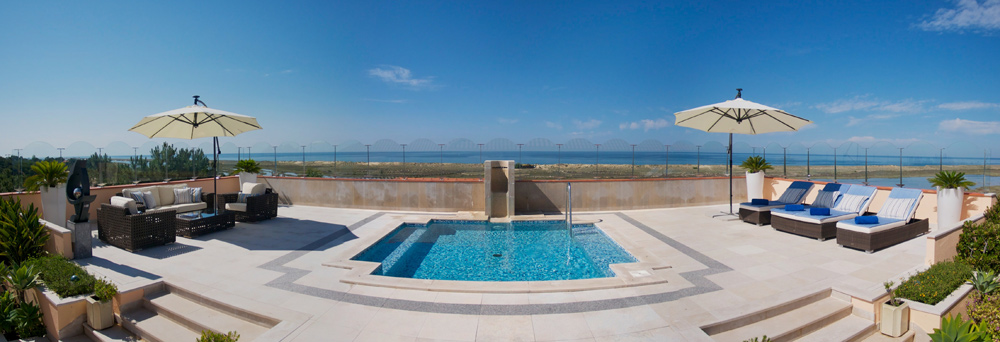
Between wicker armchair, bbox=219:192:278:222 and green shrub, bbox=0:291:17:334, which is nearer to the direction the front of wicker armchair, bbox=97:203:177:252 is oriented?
the wicker armchair

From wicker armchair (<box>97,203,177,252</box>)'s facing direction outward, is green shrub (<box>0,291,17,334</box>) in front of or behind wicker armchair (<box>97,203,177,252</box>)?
behind

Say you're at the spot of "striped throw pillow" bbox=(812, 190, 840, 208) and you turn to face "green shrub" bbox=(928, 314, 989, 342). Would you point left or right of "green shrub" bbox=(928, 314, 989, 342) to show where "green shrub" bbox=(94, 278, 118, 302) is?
right

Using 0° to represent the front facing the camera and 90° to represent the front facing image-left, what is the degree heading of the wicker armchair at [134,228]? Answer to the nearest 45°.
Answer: approximately 225°

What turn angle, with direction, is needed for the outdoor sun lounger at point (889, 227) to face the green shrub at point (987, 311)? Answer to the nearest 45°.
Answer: approximately 45° to its left

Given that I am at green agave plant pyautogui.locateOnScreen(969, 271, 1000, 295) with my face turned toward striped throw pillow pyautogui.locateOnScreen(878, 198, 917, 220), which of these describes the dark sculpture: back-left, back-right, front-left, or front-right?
back-left

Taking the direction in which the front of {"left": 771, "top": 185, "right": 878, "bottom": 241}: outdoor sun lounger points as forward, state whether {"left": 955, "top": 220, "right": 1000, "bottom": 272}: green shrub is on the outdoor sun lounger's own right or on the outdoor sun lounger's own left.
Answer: on the outdoor sun lounger's own left

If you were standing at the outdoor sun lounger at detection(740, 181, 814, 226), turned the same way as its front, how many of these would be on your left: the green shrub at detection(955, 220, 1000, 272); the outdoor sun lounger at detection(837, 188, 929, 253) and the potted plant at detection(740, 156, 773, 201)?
2
